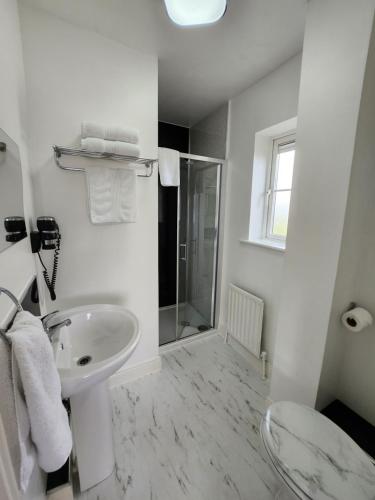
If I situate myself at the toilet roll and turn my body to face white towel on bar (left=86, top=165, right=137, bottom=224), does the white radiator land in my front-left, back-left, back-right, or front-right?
front-right

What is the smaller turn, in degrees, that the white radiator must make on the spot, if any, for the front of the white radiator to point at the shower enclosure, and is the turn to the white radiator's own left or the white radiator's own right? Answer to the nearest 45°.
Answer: approximately 90° to the white radiator's own right

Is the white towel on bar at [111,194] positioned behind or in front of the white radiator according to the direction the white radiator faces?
in front

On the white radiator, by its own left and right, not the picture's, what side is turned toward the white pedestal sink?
front

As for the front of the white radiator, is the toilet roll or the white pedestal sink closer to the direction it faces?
the white pedestal sink

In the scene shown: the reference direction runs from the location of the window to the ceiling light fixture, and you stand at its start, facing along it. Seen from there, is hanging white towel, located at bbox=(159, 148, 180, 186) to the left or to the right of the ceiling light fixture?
right

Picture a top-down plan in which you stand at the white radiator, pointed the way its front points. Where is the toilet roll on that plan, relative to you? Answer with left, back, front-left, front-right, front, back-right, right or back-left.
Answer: left

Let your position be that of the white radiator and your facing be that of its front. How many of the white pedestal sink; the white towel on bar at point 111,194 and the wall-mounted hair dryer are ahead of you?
3

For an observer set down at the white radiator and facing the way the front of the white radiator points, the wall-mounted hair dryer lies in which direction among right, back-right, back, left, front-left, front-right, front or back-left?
front

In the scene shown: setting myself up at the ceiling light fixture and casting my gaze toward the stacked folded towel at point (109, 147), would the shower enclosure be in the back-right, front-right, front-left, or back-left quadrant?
front-right

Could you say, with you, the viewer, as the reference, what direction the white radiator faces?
facing the viewer and to the left of the viewer

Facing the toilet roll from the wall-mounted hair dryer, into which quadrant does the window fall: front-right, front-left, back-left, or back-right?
front-left
